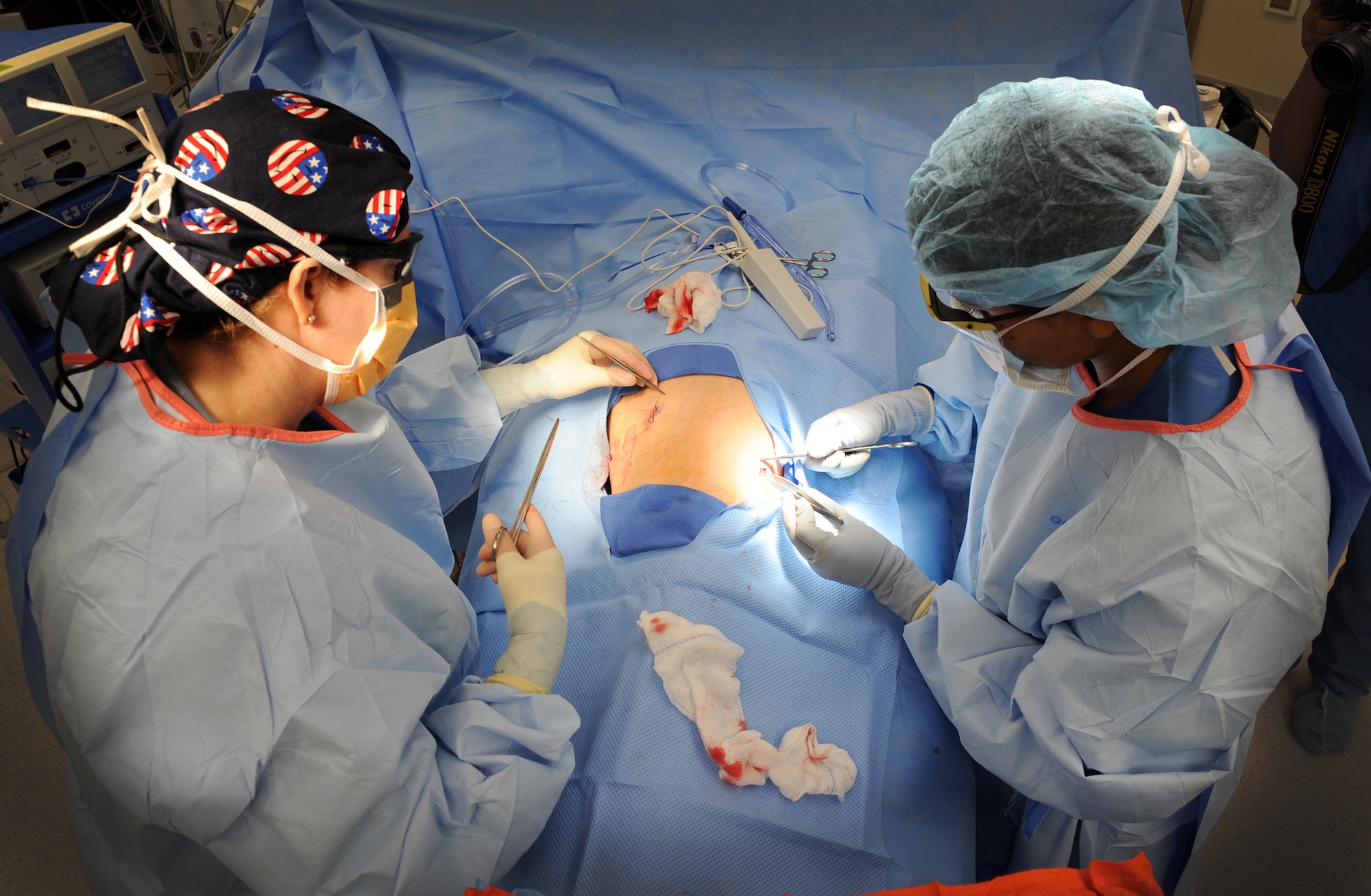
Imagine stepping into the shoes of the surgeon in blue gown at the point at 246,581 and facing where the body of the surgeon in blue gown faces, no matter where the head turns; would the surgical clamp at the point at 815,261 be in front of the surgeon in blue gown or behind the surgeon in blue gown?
in front

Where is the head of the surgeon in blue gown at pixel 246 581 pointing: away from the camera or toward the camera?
away from the camera

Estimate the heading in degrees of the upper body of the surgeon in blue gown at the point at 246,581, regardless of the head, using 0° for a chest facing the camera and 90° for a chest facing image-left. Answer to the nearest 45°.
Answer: approximately 270°

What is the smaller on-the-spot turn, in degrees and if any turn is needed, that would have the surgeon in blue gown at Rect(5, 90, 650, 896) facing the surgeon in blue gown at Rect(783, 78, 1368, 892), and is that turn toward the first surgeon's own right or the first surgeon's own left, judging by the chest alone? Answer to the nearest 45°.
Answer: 0° — they already face them

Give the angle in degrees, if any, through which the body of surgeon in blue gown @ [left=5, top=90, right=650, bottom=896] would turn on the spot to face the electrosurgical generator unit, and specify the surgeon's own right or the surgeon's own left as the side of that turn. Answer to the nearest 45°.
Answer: approximately 90° to the surgeon's own left

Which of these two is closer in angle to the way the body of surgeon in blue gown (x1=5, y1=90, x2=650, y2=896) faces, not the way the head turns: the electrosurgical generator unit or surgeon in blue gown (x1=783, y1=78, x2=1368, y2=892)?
the surgeon in blue gown

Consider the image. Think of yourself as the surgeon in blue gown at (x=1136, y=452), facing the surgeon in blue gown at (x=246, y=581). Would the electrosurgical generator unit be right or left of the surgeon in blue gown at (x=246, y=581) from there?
right

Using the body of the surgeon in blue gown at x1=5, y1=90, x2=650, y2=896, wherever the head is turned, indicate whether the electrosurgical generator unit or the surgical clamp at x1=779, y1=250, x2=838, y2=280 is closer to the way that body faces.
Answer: the surgical clamp

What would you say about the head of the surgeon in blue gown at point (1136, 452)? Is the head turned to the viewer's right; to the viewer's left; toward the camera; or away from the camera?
to the viewer's left

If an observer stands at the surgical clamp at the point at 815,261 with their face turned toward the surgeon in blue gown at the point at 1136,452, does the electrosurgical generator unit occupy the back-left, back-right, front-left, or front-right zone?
back-right
